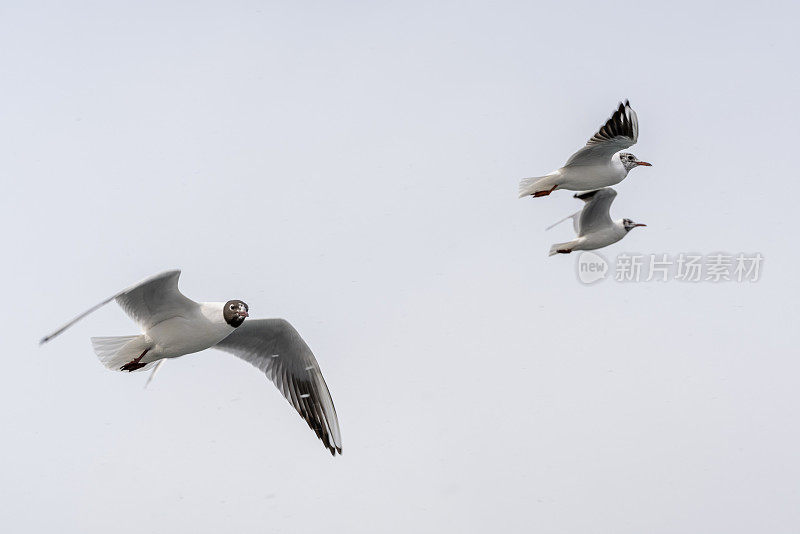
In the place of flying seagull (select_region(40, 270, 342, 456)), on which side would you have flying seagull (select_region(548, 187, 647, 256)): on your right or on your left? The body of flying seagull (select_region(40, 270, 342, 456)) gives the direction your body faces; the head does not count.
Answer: on your left

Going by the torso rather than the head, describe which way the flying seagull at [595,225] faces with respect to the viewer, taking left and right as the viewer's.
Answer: facing to the right of the viewer

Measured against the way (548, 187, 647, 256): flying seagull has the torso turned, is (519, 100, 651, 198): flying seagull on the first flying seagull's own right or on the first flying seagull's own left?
on the first flying seagull's own right

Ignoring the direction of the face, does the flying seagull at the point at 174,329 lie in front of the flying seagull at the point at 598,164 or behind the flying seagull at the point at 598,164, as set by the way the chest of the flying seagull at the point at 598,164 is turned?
behind

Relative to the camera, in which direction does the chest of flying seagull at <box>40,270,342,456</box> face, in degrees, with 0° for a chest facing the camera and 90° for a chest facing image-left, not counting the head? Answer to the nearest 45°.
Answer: approximately 315°

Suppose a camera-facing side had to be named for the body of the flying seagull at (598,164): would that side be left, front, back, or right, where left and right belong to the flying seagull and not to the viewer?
right

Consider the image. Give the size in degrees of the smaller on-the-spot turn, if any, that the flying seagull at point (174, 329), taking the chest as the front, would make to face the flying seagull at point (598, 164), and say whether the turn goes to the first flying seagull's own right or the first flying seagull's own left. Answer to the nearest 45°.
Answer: approximately 45° to the first flying seagull's own left

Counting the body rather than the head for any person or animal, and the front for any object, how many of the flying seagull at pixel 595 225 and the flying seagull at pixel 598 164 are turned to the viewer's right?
2
